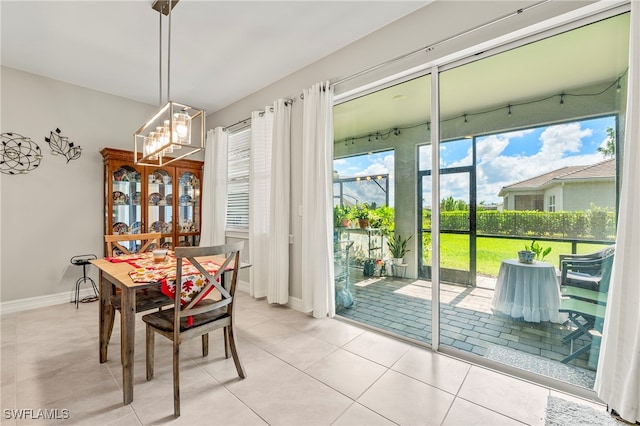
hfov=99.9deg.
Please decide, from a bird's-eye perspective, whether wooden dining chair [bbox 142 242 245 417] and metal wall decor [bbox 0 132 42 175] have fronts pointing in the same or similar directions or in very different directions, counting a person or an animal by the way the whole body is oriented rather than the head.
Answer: very different directions

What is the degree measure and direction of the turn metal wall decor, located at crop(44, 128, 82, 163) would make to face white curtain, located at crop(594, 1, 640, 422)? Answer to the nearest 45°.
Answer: approximately 45° to its left

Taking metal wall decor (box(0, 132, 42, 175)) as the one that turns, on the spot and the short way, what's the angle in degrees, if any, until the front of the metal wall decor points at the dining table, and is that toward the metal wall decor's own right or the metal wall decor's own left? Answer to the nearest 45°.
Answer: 0° — it already faces it

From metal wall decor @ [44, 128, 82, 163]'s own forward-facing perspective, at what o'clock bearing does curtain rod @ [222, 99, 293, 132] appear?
The curtain rod is roughly at 10 o'clock from the metal wall decor.

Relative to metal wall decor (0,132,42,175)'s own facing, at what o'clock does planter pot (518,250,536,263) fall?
The planter pot is roughly at 11 o'clock from the metal wall decor.

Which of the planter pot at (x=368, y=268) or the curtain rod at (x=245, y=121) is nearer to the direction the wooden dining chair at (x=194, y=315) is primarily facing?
the curtain rod

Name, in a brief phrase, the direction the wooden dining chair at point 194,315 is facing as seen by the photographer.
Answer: facing away from the viewer and to the left of the viewer

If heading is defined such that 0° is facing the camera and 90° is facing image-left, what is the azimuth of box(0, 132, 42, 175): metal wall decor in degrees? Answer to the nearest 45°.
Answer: approximately 0°

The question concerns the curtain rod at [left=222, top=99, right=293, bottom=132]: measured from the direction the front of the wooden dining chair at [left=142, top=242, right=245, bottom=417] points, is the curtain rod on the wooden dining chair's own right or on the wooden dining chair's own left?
on the wooden dining chair's own right

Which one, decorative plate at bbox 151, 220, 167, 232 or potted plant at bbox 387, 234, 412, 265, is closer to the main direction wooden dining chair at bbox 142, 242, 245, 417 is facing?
the decorative plate

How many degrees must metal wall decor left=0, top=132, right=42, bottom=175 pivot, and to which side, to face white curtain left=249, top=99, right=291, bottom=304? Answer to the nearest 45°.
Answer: approximately 45° to its left
